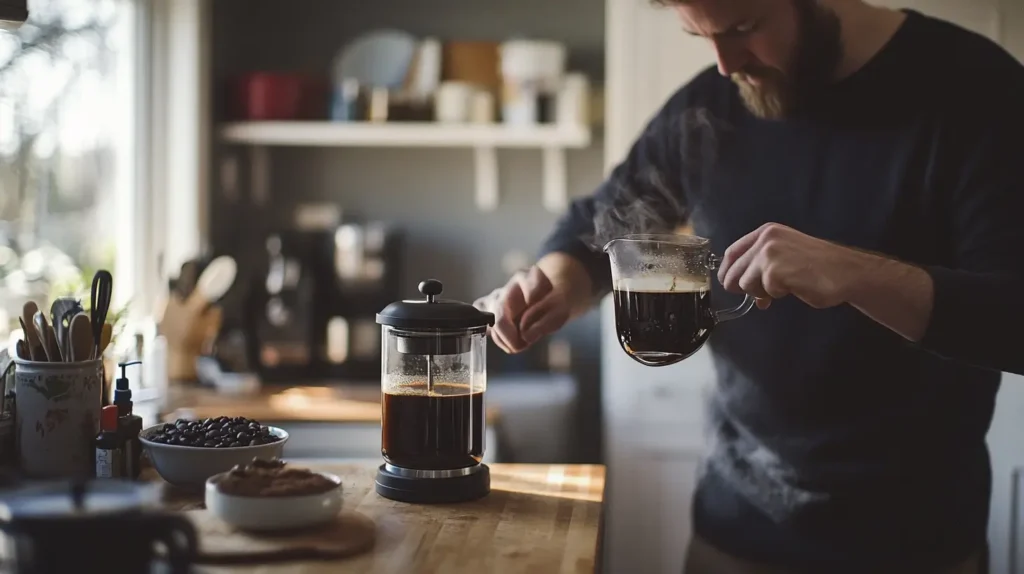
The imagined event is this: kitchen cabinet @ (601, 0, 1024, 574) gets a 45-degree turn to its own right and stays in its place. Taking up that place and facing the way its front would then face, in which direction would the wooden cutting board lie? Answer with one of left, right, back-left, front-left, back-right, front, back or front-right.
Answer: front-left

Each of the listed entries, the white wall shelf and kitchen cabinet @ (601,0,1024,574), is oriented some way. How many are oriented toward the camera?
2

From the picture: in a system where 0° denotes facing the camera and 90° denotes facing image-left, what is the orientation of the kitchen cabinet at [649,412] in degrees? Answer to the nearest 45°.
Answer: approximately 0°

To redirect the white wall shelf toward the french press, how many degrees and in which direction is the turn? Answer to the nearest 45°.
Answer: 0° — it already faces it

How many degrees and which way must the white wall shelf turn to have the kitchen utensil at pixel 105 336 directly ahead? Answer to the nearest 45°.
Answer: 0° — it already faces it

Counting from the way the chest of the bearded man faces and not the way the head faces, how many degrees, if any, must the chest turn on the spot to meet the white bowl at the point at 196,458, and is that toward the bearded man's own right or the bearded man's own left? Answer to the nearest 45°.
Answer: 0° — they already face it

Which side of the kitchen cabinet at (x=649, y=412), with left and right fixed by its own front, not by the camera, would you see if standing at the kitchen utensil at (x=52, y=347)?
front

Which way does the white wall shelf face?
toward the camera

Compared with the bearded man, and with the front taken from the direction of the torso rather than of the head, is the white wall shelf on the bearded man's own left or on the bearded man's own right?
on the bearded man's own right

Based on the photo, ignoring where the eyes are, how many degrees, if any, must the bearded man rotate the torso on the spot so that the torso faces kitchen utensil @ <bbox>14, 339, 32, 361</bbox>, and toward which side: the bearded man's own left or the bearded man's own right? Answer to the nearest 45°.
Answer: approximately 45° to the bearded man's own right

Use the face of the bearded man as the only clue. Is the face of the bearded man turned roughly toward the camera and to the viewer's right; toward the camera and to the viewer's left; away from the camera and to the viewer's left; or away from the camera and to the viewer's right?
toward the camera and to the viewer's left

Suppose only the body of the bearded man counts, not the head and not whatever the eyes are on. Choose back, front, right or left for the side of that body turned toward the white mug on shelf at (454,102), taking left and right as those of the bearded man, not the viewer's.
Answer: right

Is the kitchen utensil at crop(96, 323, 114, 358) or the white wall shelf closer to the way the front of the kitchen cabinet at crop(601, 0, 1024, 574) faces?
the kitchen utensil

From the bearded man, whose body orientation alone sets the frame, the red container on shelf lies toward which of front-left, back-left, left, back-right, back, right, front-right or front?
right

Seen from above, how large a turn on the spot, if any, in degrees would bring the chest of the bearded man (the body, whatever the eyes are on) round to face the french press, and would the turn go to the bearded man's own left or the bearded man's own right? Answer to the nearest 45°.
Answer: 0° — they already face it
